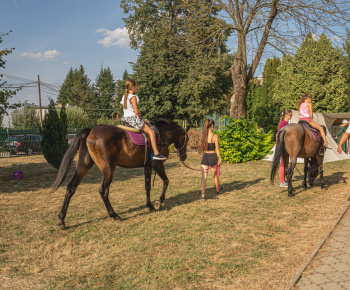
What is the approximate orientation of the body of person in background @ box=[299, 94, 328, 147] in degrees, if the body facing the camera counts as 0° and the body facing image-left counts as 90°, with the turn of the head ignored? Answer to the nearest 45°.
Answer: approximately 225°

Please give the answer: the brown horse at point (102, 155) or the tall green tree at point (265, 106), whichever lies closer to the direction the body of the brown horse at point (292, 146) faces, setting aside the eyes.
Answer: the tall green tree

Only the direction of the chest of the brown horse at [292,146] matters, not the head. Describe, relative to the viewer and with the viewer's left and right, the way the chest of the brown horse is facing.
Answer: facing away from the viewer and to the right of the viewer

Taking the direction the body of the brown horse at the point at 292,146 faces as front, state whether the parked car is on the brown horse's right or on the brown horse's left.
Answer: on the brown horse's left

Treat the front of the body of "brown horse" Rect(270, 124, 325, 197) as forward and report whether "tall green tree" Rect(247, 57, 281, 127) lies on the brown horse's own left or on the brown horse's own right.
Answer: on the brown horse's own left

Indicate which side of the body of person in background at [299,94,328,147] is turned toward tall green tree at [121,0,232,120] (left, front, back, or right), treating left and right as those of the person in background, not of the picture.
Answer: left

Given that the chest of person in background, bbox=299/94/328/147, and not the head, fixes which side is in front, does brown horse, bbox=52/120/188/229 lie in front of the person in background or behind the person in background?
behind
